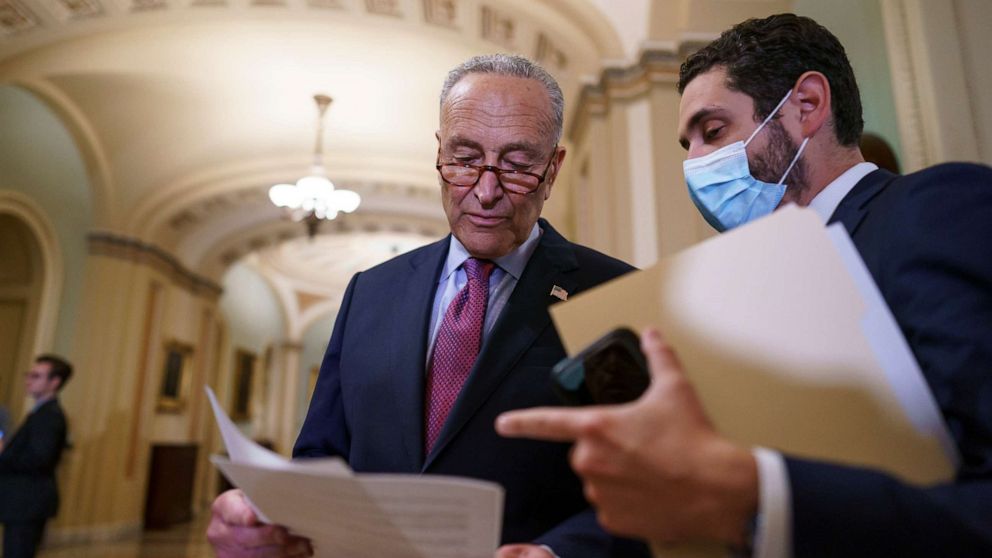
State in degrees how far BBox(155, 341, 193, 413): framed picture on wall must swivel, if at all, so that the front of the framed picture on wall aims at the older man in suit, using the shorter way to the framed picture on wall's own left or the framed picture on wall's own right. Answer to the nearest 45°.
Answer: approximately 45° to the framed picture on wall's own right

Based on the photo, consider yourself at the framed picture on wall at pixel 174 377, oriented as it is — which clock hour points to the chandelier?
The chandelier is roughly at 1 o'clock from the framed picture on wall.

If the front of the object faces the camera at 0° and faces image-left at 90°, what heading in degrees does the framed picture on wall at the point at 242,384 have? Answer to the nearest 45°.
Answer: approximately 315°

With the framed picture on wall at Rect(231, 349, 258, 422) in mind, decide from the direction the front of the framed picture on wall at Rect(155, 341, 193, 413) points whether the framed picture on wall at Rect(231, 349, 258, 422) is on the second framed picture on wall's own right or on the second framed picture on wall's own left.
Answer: on the second framed picture on wall's own left

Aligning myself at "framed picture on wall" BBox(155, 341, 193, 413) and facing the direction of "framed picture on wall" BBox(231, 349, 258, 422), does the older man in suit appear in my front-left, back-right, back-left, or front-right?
back-right

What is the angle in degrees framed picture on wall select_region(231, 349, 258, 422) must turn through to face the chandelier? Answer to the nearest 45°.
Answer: approximately 45° to its right

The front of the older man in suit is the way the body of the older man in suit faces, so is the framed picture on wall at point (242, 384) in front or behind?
behind

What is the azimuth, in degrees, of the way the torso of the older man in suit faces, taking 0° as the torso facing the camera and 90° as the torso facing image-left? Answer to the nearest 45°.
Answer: approximately 0°

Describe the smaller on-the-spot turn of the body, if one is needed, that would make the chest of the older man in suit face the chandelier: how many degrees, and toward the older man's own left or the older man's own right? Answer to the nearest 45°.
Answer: approximately 180°

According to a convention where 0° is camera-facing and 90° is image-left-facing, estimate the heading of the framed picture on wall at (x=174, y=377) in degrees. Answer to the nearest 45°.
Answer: approximately 315°
